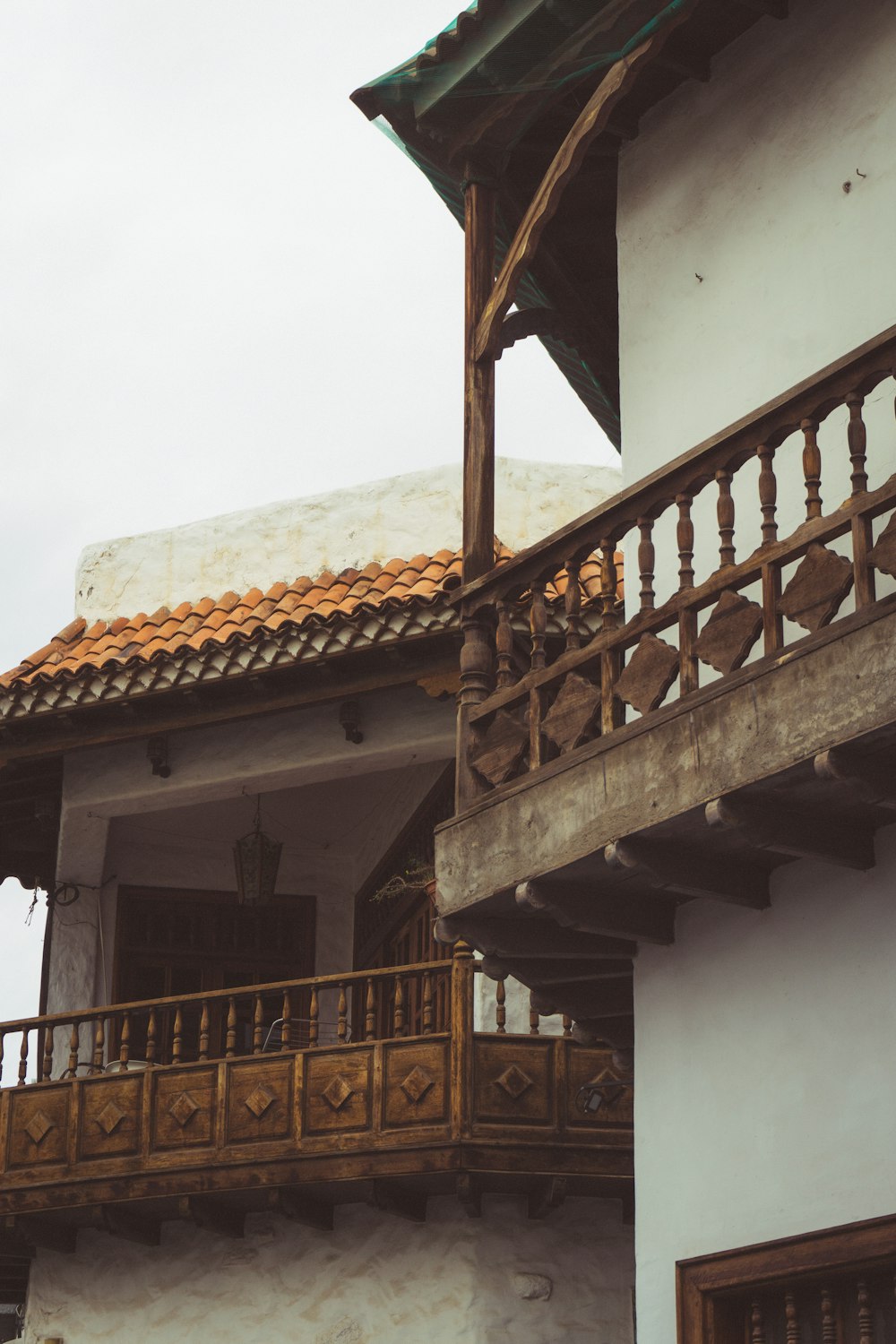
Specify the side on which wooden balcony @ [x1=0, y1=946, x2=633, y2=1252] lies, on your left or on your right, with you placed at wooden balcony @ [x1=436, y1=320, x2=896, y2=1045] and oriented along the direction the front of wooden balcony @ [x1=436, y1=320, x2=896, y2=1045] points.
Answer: on your right

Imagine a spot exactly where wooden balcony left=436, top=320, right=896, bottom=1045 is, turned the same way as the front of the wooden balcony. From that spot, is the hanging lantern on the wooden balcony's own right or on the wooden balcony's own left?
on the wooden balcony's own right

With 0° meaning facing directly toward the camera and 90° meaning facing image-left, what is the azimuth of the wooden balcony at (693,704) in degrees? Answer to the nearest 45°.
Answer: approximately 45°
